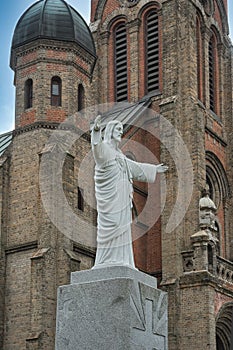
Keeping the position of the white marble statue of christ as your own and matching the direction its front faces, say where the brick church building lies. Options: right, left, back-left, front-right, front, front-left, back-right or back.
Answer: back-left

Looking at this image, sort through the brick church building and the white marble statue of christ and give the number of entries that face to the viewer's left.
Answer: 0

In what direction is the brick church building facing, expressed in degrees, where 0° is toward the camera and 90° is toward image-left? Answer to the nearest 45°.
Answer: approximately 315°

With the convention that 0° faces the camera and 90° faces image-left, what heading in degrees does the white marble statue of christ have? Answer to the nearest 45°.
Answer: approximately 315°

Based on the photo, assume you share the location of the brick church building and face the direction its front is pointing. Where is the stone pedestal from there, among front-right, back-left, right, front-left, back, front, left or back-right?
front-right

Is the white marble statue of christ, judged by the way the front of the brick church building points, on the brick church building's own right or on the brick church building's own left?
on the brick church building's own right
